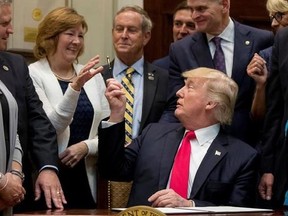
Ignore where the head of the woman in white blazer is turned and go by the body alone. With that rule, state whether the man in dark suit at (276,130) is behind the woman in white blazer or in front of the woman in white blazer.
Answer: in front

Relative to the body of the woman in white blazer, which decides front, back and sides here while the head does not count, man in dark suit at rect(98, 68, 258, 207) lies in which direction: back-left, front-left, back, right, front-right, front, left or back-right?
front

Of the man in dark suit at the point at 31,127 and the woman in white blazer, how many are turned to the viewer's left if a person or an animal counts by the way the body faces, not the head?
0

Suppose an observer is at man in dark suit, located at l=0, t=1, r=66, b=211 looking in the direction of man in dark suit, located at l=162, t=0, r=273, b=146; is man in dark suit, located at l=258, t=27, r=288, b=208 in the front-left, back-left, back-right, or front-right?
front-right

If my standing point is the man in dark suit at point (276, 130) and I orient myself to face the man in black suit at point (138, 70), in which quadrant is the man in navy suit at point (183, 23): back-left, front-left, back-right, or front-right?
front-right

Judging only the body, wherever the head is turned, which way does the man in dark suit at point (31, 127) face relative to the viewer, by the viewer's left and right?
facing the viewer and to the right of the viewer

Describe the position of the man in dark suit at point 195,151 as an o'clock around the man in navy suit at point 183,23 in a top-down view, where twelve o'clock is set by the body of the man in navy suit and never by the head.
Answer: The man in dark suit is roughly at 12 o'clock from the man in navy suit.

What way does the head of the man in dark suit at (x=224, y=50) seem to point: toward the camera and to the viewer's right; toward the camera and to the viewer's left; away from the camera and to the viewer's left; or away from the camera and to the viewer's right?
toward the camera and to the viewer's left

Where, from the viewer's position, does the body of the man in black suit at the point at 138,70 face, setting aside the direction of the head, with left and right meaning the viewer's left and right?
facing the viewer and to the left of the viewer

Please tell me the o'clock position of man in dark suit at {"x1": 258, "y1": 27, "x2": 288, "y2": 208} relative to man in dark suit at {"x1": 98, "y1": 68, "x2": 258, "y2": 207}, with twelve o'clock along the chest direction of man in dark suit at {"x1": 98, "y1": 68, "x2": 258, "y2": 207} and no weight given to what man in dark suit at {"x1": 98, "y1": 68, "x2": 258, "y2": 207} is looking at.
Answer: man in dark suit at {"x1": 258, "y1": 27, "x2": 288, "y2": 208} is roughly at 7 o'clock from man in dark suit at {"x1": 98, "y1": 68, "x2": 258, "y2": 207}.

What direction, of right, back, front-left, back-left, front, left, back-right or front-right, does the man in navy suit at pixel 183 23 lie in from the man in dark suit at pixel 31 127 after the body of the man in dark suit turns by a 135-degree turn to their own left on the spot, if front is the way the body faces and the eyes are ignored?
front-right

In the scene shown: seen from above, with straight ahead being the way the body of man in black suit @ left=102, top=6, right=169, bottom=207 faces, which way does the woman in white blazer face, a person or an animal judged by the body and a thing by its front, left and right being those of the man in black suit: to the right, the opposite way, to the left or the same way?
to the left

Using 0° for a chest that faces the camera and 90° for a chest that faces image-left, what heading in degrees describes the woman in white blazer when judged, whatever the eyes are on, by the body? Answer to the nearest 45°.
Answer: approximately 315°

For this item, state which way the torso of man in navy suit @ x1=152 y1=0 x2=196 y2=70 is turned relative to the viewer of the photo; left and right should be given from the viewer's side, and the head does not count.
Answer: facing the viewer

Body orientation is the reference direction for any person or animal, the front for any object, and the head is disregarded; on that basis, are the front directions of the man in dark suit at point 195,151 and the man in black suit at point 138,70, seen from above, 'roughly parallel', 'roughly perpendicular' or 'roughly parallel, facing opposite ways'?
roughly parallel

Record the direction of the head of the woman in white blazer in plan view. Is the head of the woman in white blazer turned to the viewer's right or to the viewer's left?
to the viewer's right
